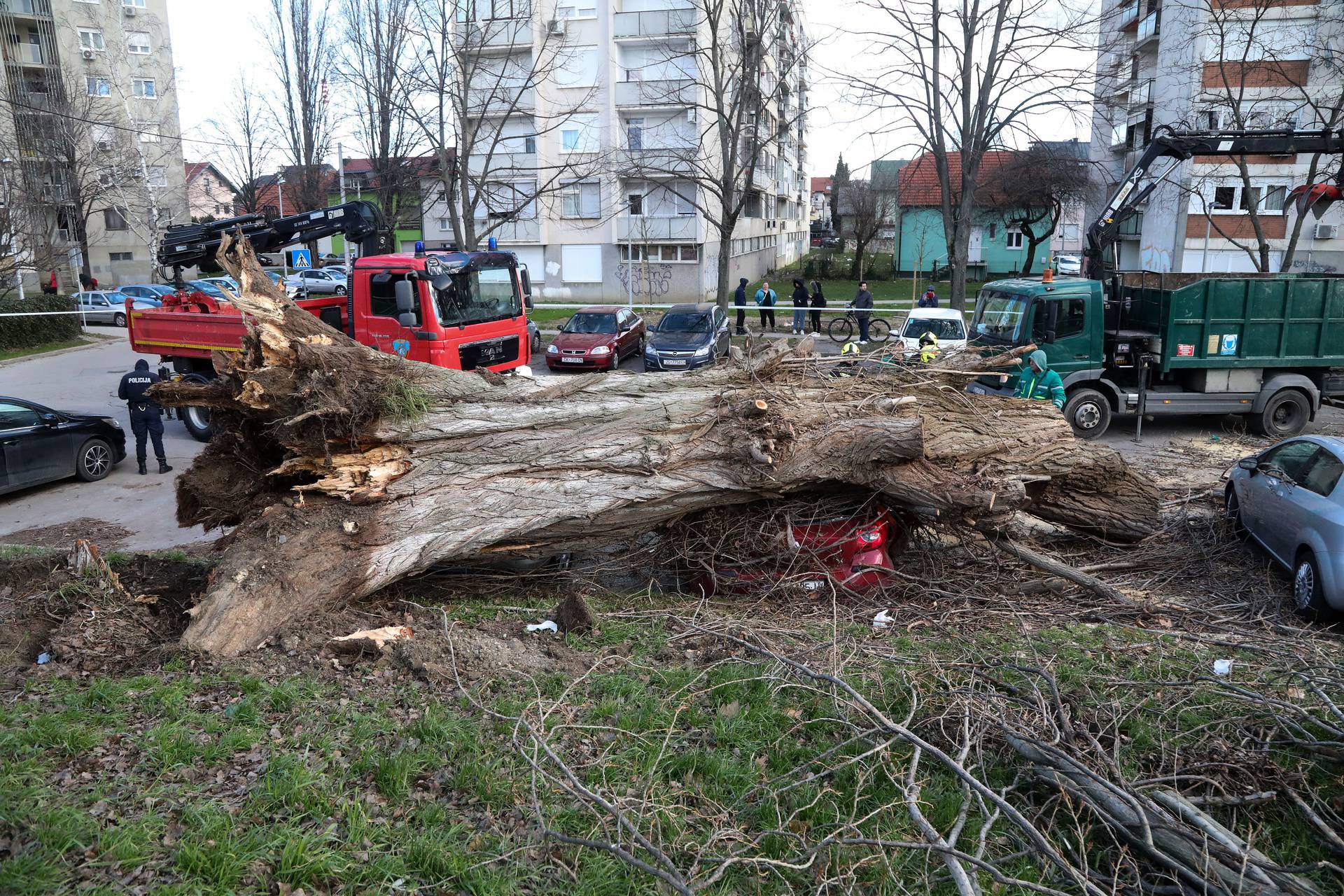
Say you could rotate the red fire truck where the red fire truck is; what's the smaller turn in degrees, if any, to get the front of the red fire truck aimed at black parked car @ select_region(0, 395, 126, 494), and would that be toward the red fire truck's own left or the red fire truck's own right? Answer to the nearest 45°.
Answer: approximately 135° to the red fire truck's own right

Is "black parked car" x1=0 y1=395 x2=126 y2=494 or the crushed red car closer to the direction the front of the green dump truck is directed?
the black parked car

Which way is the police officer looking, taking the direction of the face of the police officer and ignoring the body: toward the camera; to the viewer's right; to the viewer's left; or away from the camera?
away from the camera

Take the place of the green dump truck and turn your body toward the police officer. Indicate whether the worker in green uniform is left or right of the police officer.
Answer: left

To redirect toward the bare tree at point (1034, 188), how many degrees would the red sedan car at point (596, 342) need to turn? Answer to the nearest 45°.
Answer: approximately 180°

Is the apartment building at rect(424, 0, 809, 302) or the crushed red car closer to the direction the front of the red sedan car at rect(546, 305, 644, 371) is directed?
the crushed red car

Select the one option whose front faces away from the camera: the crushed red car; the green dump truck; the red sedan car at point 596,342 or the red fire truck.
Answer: the crushed red car

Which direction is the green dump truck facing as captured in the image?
to the viewer's left

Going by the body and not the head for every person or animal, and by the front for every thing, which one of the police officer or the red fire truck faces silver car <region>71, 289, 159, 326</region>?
the police officer

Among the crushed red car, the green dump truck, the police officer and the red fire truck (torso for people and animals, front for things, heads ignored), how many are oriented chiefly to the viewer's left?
1

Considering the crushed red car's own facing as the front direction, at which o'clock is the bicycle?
The bicycle is roughly at 12 o'clock from the crushed red car.

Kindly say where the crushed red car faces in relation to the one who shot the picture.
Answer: facing away from the viewer

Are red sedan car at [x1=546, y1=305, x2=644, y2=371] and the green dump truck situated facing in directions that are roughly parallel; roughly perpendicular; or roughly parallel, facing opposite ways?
roughly perpendicular

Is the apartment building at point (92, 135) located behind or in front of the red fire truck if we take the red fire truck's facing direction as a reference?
behind

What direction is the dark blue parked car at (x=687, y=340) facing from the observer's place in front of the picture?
facing the viewer and to the left of the viewer

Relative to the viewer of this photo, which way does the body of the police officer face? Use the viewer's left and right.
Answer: facing away from the viewer

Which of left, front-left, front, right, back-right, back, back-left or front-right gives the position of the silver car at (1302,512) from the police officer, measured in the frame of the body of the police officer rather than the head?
back-right

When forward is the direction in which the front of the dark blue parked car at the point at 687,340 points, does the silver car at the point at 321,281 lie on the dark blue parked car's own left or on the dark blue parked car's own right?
on the dark blue parked car's own right

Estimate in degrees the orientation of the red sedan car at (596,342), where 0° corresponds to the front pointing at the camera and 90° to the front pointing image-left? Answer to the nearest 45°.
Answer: approximately 45°

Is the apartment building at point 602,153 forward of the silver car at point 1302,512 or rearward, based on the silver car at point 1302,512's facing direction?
forward
